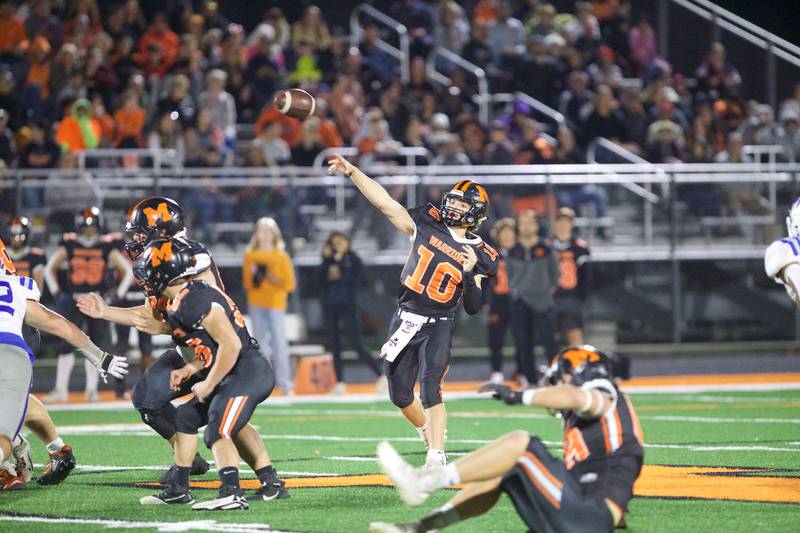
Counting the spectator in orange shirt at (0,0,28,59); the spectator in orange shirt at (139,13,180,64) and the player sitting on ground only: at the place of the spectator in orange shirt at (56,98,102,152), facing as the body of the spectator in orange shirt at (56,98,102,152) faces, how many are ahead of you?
1

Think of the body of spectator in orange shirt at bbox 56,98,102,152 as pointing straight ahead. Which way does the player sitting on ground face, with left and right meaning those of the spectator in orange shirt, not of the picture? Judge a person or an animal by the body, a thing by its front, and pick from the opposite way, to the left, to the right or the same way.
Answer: to the right

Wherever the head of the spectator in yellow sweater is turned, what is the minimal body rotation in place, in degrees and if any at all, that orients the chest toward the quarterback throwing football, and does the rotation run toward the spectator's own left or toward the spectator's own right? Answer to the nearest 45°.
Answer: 0° — they already face them

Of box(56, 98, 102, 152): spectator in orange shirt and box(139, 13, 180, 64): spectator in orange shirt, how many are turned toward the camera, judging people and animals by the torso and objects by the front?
2

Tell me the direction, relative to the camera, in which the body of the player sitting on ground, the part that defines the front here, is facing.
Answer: to the viewer's left

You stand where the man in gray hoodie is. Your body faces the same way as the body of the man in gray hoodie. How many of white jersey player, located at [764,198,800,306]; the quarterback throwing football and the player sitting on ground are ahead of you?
3

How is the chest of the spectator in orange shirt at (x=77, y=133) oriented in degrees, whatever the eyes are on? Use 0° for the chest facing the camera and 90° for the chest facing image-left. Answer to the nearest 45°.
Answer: approximately 0°

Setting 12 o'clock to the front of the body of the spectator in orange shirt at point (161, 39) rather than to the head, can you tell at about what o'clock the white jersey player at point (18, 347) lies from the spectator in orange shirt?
The white jersey player is roughly at 12 o'clock from the spectator in orange shirt.

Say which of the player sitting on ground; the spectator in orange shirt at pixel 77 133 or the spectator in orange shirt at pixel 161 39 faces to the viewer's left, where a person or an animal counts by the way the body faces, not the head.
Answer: the player sitting on ground

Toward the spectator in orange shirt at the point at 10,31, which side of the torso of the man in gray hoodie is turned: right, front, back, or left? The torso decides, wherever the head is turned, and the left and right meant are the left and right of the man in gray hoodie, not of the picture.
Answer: back
